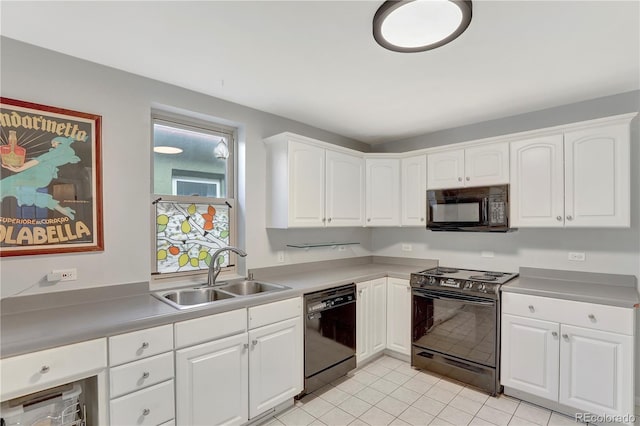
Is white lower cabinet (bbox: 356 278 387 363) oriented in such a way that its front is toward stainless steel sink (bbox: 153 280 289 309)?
no

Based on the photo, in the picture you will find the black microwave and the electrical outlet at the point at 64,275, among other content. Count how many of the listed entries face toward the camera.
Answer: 2

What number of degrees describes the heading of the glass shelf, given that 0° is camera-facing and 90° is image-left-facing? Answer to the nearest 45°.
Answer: approximately 315°

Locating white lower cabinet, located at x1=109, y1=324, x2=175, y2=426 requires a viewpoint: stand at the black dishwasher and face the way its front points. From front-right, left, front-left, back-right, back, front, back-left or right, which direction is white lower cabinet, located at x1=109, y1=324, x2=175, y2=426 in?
right

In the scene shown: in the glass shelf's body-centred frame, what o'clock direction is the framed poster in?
The framed poster is roughly at 3 o'clock from the glass shelf.

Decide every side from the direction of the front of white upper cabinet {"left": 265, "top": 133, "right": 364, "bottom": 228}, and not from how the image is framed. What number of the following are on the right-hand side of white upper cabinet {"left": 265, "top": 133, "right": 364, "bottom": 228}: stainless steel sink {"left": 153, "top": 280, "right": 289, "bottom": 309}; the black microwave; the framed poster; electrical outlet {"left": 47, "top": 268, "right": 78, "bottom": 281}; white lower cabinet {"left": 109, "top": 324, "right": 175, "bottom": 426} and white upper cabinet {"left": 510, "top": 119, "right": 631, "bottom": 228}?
4

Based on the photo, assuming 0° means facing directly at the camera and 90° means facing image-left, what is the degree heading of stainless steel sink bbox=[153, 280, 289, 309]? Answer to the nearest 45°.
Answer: approximately 315°

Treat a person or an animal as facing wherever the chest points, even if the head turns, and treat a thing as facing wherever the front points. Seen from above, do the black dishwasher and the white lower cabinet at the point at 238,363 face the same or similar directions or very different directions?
same or similar directions

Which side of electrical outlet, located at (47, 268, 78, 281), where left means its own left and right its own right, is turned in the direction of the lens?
front

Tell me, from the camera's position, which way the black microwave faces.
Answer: facing the viewer

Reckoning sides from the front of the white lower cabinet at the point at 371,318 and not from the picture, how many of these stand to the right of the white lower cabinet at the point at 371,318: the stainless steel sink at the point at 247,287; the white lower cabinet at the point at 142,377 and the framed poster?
3

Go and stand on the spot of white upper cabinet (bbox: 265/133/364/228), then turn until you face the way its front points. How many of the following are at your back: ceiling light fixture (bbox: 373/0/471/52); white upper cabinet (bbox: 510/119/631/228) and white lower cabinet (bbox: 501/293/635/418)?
0

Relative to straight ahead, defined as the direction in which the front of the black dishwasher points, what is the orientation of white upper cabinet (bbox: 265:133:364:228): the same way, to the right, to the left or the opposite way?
the same way

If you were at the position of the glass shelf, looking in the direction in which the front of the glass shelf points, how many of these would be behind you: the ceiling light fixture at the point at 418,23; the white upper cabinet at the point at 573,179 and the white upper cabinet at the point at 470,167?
0

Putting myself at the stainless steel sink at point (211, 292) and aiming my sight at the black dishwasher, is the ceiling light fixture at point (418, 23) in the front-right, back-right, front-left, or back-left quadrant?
front-right

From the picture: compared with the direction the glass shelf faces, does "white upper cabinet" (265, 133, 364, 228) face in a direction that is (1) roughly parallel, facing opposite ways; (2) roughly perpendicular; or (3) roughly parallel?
roughly parallel
